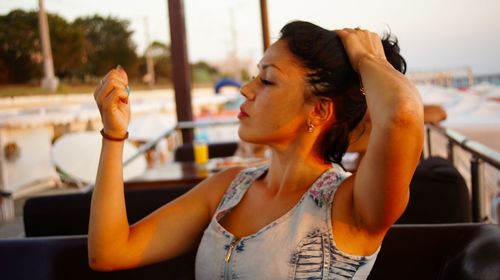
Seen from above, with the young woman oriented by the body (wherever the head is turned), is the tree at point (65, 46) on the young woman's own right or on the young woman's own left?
on the young woman's own right

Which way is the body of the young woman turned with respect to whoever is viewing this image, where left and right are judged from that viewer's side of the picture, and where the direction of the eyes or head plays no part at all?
facing the viewer and to the left of the viewer

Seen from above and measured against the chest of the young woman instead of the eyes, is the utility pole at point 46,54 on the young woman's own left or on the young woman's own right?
on the young woman's own right

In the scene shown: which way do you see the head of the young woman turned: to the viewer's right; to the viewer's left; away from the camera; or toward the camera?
to the viewer's left

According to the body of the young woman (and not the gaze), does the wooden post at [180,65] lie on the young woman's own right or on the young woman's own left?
on the young woman's own right

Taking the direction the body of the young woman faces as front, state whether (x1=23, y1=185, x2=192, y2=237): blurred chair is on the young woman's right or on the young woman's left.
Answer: on the young woman's right

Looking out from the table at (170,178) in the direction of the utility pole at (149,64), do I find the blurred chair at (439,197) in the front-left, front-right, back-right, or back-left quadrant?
back-right
